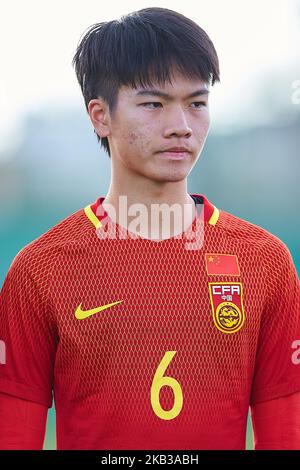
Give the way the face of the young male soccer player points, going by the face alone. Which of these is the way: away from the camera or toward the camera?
toward the camera

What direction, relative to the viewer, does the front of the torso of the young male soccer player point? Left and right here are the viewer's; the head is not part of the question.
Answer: facing the viewer
